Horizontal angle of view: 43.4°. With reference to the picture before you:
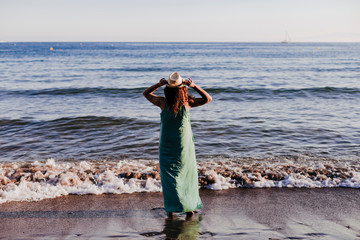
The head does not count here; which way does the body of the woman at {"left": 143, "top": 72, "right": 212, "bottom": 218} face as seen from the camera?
away from the camera

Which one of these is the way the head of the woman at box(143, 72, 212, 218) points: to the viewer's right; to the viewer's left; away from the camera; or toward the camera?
away from the camera

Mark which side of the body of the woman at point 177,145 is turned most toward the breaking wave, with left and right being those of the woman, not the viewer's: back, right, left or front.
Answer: front
